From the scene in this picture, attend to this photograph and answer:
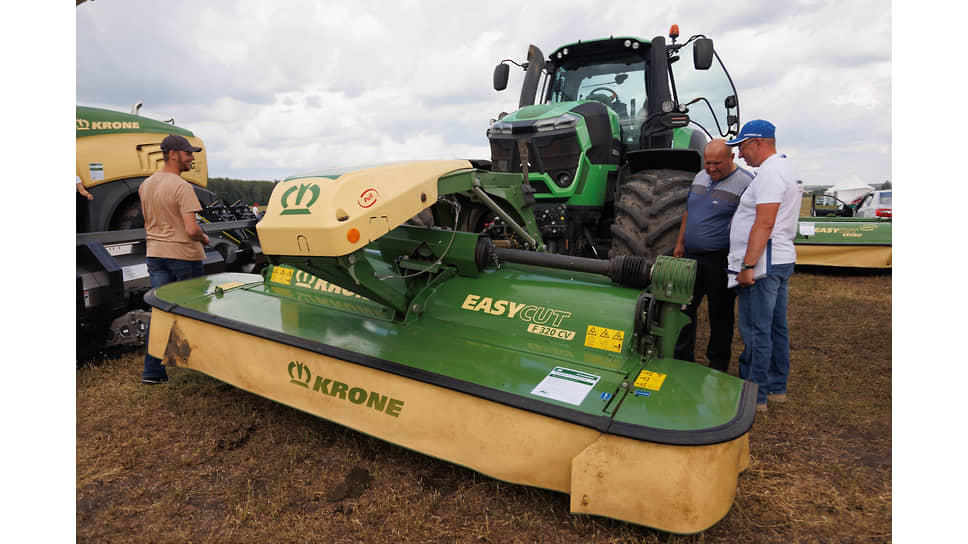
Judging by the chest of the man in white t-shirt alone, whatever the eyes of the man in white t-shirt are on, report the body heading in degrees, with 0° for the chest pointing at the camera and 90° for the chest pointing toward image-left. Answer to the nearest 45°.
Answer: approximately 90°

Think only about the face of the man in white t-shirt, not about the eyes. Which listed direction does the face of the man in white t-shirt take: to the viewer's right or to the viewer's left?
to the viewer's left

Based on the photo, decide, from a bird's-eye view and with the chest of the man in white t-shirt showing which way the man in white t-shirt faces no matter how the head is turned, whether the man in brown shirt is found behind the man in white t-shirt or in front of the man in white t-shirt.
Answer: in front

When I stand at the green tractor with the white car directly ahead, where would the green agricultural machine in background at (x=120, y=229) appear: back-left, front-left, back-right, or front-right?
back-left

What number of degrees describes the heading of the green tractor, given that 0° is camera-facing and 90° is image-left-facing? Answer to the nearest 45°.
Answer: approximately 45°

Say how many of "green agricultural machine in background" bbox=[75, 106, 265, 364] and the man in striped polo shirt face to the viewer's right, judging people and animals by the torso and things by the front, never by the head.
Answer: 1

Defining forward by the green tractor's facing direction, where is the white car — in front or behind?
behind

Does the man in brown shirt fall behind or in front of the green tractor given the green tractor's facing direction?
in front

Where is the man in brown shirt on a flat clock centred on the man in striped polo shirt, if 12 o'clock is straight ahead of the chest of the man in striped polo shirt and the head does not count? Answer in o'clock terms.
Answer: The man in brown shirt is roughly at 1 o'clock from the man in striped polo shirt.

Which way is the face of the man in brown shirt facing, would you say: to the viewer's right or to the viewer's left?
to the viewer's right
